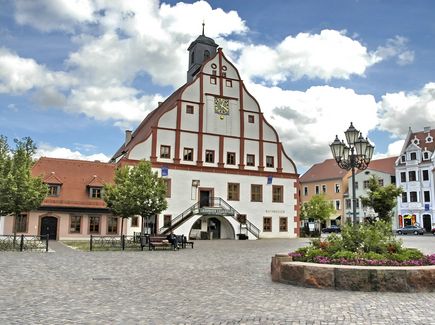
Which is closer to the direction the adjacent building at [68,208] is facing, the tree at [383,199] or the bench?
the bench

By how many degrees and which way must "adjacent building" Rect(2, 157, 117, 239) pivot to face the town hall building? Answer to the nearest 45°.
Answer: approximately 90° to its left

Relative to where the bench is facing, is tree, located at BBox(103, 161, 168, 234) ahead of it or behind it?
behind

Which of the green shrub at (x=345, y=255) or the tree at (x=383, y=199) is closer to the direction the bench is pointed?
the green shrub

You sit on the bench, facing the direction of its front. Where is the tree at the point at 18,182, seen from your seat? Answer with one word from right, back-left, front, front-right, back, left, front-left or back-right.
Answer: back-right

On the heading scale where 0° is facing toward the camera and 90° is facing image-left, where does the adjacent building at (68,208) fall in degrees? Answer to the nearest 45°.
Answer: approximately 0°

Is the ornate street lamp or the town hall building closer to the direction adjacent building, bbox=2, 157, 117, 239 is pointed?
the ornate street lamp
